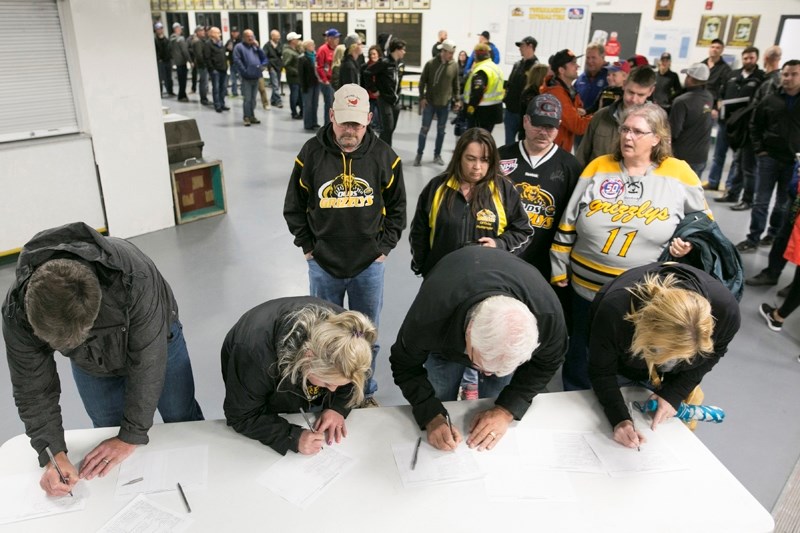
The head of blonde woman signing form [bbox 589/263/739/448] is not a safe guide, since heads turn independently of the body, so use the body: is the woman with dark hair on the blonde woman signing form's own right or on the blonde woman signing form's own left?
on the blonde woman signing form's own right

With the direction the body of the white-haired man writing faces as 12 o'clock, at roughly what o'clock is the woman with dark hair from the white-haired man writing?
The woman with dark hair is roughly at 6 o'clock from the white-haired man writing.

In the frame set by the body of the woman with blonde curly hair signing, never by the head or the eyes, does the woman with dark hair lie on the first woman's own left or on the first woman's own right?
on the first woman's own left

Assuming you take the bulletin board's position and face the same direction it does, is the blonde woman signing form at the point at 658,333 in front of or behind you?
in front

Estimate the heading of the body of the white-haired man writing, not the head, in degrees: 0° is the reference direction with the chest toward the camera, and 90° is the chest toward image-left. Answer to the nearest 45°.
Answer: approximately 0°

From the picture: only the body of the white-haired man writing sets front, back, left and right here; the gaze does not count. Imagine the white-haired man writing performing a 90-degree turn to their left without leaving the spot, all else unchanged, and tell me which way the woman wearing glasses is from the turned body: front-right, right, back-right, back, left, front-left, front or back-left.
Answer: front-left

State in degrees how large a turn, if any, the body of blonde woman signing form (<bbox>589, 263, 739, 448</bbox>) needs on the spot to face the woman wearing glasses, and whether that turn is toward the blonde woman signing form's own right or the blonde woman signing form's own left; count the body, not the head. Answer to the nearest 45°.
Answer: approximately 180°

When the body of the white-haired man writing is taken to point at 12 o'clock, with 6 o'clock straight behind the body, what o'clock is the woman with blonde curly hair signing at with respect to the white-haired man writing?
The woman with blonde curly hair signing is roughly at 2 o'clock from the white-haired man writing.

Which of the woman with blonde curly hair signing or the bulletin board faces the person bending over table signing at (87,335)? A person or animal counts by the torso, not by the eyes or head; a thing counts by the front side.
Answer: the bulletin board
